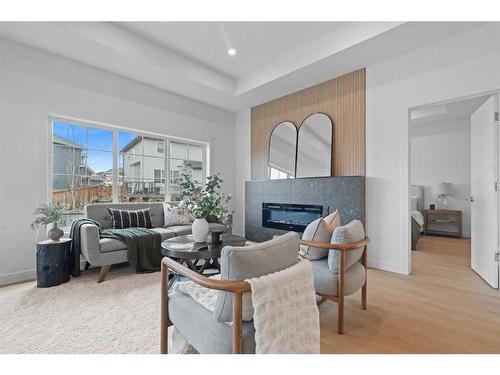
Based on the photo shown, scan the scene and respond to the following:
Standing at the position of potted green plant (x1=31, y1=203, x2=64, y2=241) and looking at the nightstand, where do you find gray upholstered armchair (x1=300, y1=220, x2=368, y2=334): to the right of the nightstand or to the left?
right

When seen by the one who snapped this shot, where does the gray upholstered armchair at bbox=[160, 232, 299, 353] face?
facing away from the viewer and to the left of the viewer

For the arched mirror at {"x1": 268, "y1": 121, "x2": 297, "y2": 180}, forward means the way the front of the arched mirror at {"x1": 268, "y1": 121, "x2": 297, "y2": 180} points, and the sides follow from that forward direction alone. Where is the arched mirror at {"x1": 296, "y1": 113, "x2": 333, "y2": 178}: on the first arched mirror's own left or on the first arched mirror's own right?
on the first arched mirror's own left

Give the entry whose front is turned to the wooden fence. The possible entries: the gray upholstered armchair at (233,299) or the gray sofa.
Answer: the gray upholstered armchair

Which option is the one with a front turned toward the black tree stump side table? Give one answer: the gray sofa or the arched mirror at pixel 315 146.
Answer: the arched mirror

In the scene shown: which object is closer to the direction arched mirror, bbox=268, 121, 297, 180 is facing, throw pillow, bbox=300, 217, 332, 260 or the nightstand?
the throw pillow
